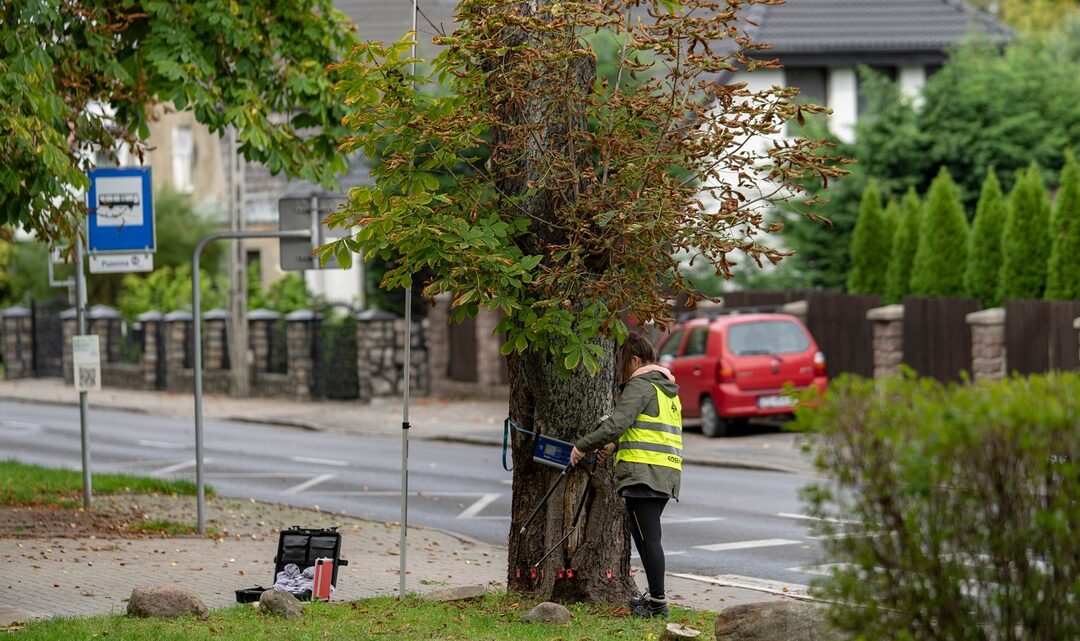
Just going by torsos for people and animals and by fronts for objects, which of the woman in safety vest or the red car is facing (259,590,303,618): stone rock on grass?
the woman in safety vest

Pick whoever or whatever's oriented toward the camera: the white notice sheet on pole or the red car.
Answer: the white notice sheet on pole

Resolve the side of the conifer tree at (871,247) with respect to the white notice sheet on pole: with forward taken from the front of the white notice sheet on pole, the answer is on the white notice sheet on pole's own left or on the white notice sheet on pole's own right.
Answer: on the white notice sheet on pole's own left

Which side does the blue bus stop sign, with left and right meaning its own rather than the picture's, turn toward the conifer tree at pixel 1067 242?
left

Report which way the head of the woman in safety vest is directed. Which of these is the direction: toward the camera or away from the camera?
away from the camera

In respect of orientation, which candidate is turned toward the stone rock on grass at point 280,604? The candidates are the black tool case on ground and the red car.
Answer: the black tool case on ground

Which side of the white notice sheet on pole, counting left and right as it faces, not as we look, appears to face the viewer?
front

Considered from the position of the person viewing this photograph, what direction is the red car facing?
facing away from the viewer and to the left of the viewer

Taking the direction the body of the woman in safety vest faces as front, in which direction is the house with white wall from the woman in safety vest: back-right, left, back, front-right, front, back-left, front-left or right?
right

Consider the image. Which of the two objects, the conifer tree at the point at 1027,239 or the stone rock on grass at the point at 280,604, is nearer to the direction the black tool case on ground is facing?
the stone rock on grass

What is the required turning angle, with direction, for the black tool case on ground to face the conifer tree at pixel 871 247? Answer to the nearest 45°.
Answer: approximately 135° to its left

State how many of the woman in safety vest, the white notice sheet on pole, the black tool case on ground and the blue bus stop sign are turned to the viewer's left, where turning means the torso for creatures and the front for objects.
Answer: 1

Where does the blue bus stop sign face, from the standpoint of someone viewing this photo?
facing the viewer

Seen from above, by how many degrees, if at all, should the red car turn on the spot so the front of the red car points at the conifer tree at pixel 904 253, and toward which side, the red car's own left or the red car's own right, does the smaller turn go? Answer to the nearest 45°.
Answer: approximately 90° to the red car's own right

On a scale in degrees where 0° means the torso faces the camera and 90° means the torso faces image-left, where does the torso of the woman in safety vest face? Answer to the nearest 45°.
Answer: approximately 90°

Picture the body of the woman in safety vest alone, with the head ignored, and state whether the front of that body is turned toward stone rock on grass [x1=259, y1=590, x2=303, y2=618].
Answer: yes

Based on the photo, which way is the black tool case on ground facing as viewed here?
toward the camera
